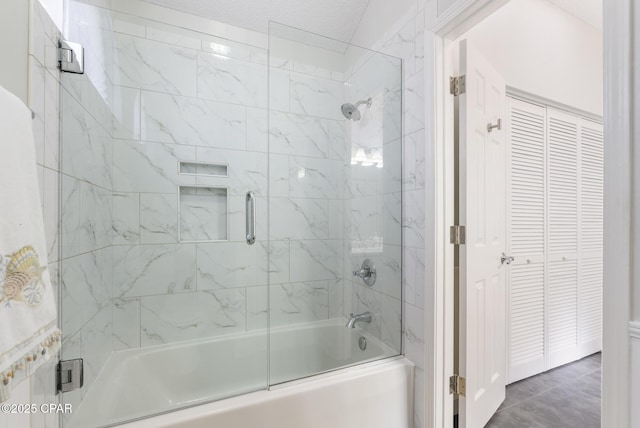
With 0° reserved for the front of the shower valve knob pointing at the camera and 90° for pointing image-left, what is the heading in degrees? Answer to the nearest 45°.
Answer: approximately 45°

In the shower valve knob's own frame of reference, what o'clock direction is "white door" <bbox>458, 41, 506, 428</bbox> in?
The white door is roughly at 8 o'clock from the shower valve knob.

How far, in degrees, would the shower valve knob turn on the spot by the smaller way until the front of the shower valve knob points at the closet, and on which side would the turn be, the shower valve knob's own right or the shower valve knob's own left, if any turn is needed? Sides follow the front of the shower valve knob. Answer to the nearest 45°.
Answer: approximately 180°

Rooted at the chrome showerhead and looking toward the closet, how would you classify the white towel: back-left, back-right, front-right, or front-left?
back-right

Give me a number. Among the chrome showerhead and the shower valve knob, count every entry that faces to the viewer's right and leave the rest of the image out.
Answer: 0

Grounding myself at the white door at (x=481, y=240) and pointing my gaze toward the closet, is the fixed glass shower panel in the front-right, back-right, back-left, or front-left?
back-left

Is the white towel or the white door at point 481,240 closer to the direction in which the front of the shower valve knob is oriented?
the white towel

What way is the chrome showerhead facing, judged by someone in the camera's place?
facing the viewer and to the left of the viewer

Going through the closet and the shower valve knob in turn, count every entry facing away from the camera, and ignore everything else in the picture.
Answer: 0

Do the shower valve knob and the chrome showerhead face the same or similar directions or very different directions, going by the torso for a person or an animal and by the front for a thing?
same or similar directions

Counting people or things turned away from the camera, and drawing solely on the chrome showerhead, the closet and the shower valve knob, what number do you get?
0

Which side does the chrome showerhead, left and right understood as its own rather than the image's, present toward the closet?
back
